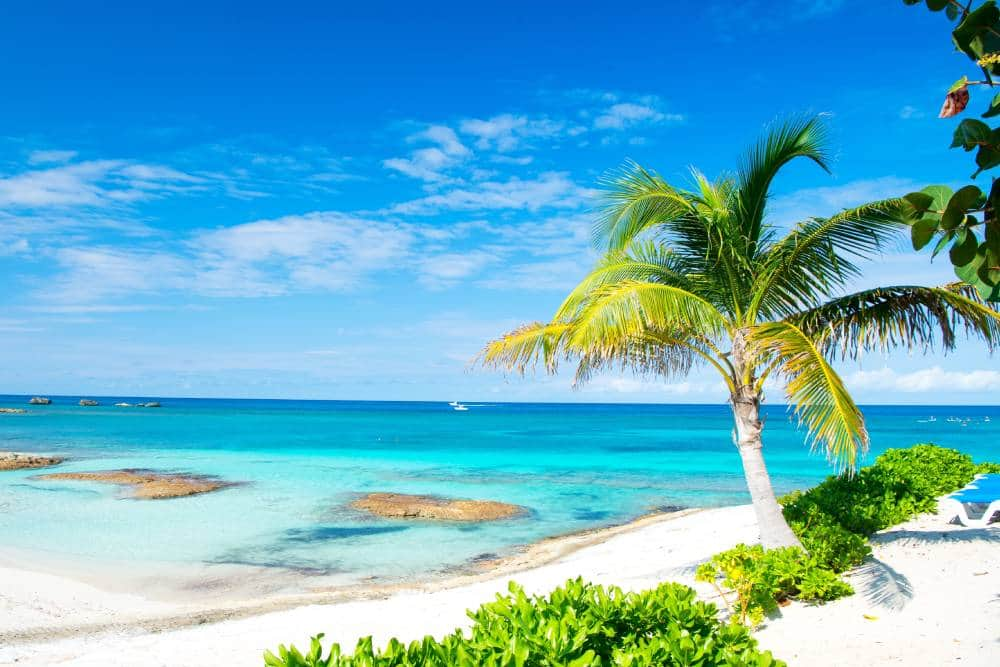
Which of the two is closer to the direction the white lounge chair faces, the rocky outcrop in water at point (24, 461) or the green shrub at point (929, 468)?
the rocky outcrop in water

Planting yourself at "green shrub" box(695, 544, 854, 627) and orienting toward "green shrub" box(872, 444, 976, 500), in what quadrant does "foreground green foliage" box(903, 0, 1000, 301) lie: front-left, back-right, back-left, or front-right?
back-right

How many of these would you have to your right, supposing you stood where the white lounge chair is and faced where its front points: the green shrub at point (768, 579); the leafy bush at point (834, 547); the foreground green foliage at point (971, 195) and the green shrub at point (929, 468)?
1

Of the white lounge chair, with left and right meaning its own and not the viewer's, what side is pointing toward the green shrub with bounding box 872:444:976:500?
right

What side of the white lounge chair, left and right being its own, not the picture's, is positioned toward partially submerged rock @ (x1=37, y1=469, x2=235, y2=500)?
front

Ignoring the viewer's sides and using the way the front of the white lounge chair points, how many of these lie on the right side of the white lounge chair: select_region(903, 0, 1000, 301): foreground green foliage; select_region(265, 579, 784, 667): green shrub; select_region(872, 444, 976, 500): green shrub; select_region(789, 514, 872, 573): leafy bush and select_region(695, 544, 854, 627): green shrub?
1

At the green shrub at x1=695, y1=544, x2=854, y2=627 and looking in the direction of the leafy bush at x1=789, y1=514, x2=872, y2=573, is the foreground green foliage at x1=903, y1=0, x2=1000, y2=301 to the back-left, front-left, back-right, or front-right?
back-right

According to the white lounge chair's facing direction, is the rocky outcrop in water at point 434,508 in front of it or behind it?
in front

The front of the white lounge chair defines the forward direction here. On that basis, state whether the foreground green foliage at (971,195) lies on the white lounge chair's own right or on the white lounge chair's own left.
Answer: on the white lounge chair's own left

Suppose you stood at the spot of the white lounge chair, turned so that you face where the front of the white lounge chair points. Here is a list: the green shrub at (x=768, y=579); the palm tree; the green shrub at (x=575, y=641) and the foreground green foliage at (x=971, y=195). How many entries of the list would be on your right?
0

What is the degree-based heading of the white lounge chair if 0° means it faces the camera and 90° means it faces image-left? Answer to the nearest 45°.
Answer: approximately 90°

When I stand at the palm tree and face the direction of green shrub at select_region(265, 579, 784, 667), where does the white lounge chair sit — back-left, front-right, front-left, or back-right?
back-left

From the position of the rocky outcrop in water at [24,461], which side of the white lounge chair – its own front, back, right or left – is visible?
front

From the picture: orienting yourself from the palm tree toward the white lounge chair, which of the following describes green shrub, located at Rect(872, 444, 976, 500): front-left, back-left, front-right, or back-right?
front-left

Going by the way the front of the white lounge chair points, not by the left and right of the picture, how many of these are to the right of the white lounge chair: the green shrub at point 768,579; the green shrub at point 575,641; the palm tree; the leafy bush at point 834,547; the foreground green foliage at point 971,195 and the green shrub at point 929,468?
1

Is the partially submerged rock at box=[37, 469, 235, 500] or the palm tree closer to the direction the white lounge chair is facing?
the partially submerged rock

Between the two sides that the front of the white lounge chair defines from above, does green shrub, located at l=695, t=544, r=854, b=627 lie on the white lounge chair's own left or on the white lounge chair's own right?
on the white lounge chair's own left

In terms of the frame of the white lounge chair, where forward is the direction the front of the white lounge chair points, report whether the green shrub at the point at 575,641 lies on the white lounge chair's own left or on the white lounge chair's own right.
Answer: on the white lounge chair's own left
